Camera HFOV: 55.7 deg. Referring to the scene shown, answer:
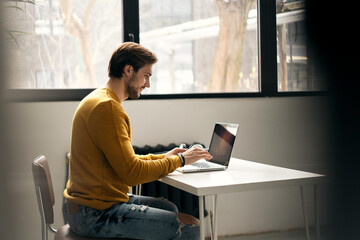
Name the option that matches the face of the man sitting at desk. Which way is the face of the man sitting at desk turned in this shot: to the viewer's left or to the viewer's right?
to the viewer's right

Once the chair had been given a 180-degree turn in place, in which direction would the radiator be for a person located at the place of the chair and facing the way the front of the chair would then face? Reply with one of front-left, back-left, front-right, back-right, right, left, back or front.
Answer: back-right

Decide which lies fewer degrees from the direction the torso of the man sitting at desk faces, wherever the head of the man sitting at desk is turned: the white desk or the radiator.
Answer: the white desk

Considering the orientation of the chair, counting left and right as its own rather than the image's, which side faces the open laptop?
front

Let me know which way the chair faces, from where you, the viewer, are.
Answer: facing to the right of the viewer

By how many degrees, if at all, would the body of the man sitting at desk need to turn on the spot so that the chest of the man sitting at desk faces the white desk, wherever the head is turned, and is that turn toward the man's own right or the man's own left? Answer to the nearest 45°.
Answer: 0° — they already face it

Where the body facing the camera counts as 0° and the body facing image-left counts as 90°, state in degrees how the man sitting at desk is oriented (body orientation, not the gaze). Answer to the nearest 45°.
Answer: approximately 270°

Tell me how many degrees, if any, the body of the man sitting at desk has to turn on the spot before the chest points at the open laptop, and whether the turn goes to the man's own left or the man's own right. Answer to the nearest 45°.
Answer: approximately 45° to the man's own left
